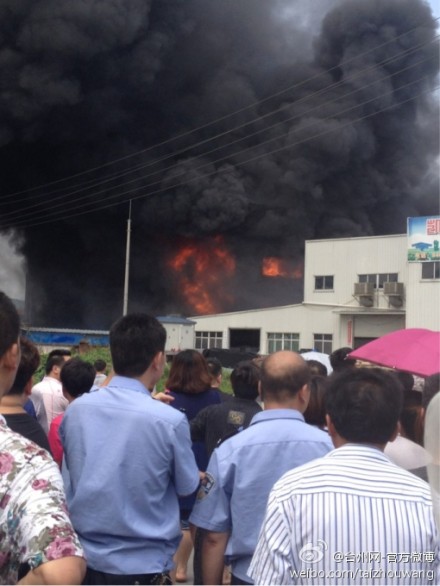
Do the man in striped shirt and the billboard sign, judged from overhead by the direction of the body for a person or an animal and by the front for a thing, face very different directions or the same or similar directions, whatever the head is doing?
very different directions

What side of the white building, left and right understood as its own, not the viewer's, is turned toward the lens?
front

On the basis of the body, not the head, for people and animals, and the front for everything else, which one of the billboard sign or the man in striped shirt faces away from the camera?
the man in striped shirt

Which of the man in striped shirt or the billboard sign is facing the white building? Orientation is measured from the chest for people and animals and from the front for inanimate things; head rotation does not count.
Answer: the man in striped shirt

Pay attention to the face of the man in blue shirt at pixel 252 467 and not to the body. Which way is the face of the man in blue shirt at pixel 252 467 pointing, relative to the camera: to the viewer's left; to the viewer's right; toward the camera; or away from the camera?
away from the camera

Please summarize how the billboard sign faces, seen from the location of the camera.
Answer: facing the viewer

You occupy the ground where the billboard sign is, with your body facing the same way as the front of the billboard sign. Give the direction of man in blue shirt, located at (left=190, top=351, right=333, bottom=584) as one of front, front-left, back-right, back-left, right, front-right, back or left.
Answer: front

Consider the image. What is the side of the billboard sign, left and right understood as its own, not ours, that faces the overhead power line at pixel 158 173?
right

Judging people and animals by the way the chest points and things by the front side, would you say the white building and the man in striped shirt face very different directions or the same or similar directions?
very different directions

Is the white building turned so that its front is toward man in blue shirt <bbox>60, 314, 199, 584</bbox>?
yes

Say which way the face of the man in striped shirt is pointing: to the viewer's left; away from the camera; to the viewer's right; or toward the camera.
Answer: away from the camera

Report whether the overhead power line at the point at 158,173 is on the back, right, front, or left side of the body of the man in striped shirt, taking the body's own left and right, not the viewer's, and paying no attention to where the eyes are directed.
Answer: front

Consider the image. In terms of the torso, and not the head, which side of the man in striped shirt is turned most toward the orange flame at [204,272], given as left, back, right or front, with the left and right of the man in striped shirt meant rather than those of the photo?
front

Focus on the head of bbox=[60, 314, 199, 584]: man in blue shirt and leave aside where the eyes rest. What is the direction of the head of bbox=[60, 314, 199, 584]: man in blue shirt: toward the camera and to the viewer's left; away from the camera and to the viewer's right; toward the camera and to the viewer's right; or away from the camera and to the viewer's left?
away from the camera and to the viewer's right

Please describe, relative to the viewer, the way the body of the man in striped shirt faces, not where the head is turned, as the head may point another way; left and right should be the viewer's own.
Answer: facing away from the viewer

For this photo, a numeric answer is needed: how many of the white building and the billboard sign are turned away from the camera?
0
